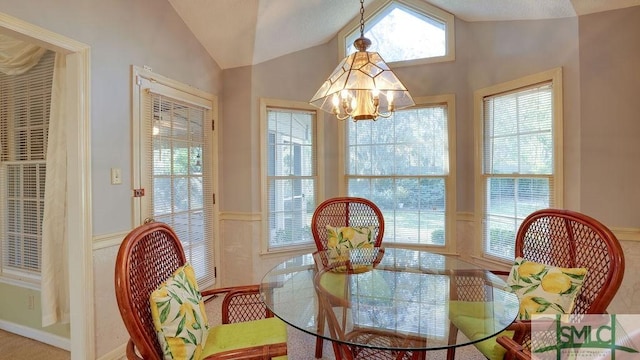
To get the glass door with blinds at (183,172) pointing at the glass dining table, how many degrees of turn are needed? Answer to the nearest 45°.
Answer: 0° — it already faces it

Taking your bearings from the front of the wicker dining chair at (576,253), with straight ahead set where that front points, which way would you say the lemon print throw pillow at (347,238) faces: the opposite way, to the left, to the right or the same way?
to the left

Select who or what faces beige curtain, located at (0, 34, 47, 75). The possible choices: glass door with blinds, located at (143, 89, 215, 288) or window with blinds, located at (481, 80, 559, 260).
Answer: window with blinds, located at (481, 80, 559, 260)

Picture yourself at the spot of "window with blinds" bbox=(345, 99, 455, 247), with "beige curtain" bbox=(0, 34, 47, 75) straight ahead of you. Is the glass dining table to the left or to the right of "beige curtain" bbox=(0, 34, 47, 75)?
left

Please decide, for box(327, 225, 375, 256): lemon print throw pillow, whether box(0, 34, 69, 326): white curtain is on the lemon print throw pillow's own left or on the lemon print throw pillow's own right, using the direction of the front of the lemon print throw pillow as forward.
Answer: on the lemon print throw pillow's own right

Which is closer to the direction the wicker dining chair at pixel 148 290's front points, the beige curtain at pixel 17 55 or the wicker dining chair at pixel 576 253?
the wicker dining chair

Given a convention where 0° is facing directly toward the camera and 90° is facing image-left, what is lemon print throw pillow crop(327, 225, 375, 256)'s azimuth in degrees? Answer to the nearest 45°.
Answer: approximately 0°

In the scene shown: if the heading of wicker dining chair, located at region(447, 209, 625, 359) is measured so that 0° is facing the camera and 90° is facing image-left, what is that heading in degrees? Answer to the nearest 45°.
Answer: approximately 45°

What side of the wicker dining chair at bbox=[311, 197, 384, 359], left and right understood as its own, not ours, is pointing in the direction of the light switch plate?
right
